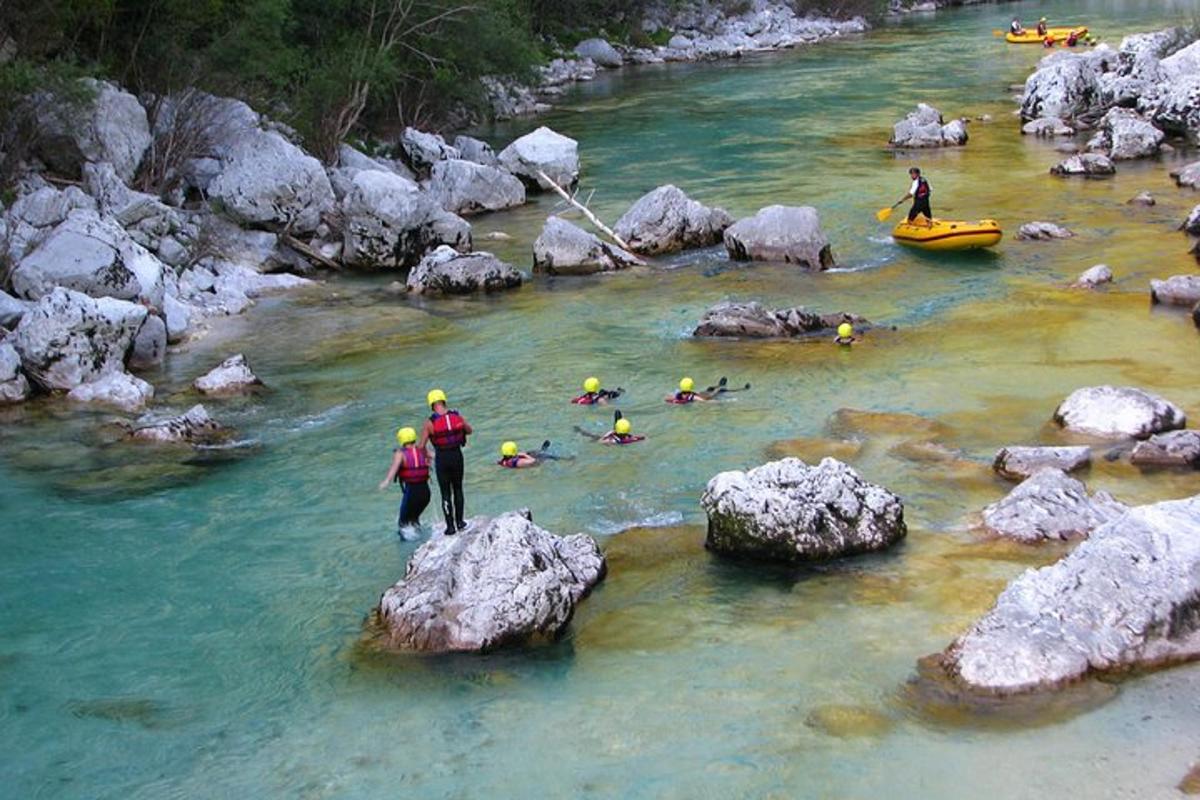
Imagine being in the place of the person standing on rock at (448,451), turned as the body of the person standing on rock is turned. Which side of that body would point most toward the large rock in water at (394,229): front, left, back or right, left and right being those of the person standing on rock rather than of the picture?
front

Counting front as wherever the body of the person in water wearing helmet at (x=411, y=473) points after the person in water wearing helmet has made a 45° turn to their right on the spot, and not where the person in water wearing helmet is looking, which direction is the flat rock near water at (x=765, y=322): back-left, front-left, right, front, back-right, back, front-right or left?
front-right

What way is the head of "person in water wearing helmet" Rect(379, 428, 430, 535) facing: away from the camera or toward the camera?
away from the camera

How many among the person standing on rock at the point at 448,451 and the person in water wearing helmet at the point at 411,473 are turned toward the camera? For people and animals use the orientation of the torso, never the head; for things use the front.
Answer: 0

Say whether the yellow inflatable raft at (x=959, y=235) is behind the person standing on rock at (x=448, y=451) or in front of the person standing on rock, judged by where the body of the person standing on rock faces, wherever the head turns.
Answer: in front

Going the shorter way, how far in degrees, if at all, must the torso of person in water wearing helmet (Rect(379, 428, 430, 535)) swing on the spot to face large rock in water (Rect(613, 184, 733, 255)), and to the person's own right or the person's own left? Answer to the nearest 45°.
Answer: approximately 45° to the person's own right

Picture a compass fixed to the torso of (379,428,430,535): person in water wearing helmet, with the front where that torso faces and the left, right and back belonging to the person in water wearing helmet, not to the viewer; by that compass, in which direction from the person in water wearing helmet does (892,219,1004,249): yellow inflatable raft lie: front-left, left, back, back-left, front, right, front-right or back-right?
right

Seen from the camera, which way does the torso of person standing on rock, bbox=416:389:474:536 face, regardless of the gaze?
away from the camera

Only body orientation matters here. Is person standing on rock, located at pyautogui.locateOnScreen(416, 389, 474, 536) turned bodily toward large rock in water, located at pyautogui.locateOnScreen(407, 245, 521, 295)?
yes

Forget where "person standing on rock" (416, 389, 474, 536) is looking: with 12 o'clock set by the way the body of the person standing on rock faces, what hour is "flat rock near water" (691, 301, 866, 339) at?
The flat rock near water is roughly at 1 o'clock from the person standing on rock.

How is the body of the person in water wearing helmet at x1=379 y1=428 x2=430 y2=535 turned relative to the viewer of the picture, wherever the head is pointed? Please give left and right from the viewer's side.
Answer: facing away from the viewer and to the left of the viewer
